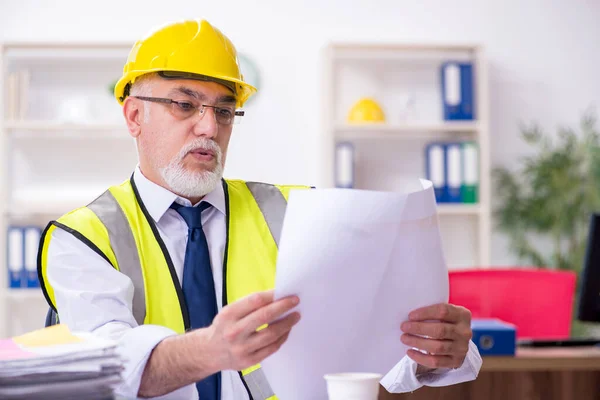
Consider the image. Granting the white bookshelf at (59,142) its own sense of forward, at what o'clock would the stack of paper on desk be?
The stack of paper on desk is roughly at 12 o'clock from the white bookshelf.

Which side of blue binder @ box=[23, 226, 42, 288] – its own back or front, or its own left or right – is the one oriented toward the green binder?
left

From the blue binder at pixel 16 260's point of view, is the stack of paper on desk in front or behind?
in front

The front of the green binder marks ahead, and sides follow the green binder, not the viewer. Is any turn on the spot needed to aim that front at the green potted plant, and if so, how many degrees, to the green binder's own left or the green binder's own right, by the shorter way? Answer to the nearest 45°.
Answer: approximately 135° to the green binder's own left

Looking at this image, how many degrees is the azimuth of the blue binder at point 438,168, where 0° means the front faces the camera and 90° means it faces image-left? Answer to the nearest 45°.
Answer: approximately 0°

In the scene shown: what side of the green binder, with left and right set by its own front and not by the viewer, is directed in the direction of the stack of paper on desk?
front

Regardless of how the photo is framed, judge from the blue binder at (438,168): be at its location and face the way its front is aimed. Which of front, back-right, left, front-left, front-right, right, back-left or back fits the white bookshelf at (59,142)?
right

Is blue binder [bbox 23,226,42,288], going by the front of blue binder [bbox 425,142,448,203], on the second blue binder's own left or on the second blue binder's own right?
on the second blue binder's own right

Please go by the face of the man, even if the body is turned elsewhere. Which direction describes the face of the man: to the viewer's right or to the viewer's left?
to the viewer's right

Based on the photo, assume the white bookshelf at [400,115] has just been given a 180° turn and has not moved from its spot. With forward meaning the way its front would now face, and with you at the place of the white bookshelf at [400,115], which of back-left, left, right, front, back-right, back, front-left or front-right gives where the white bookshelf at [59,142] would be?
left

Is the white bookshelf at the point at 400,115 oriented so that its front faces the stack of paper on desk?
yes

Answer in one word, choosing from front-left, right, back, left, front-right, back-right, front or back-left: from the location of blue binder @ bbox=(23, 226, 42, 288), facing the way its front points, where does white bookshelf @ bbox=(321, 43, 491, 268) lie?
left
